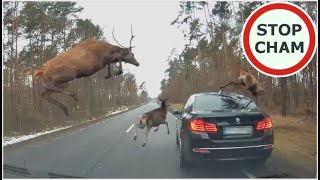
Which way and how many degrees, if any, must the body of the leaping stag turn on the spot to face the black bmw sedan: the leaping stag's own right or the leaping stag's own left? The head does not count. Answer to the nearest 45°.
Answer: approximately 45° to the leaping stag's own left

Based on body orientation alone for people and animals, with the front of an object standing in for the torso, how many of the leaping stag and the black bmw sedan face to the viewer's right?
1

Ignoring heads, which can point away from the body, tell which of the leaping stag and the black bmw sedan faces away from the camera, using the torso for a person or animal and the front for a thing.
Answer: the black bmw sedan

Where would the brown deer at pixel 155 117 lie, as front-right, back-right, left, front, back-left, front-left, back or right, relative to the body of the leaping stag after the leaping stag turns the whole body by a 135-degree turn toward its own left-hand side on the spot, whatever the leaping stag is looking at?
right

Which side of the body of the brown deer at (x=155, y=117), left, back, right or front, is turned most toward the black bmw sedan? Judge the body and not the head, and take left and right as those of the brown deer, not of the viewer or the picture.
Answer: front

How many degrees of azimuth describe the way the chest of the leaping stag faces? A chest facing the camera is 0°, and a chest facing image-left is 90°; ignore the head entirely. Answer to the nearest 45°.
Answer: approximately 270°

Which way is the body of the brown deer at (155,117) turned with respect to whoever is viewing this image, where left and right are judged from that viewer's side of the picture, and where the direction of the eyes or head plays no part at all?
facing away from the viewer and to the right of the viewer

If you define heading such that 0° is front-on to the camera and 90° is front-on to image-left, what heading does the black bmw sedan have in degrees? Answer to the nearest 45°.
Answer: approximately 180°
